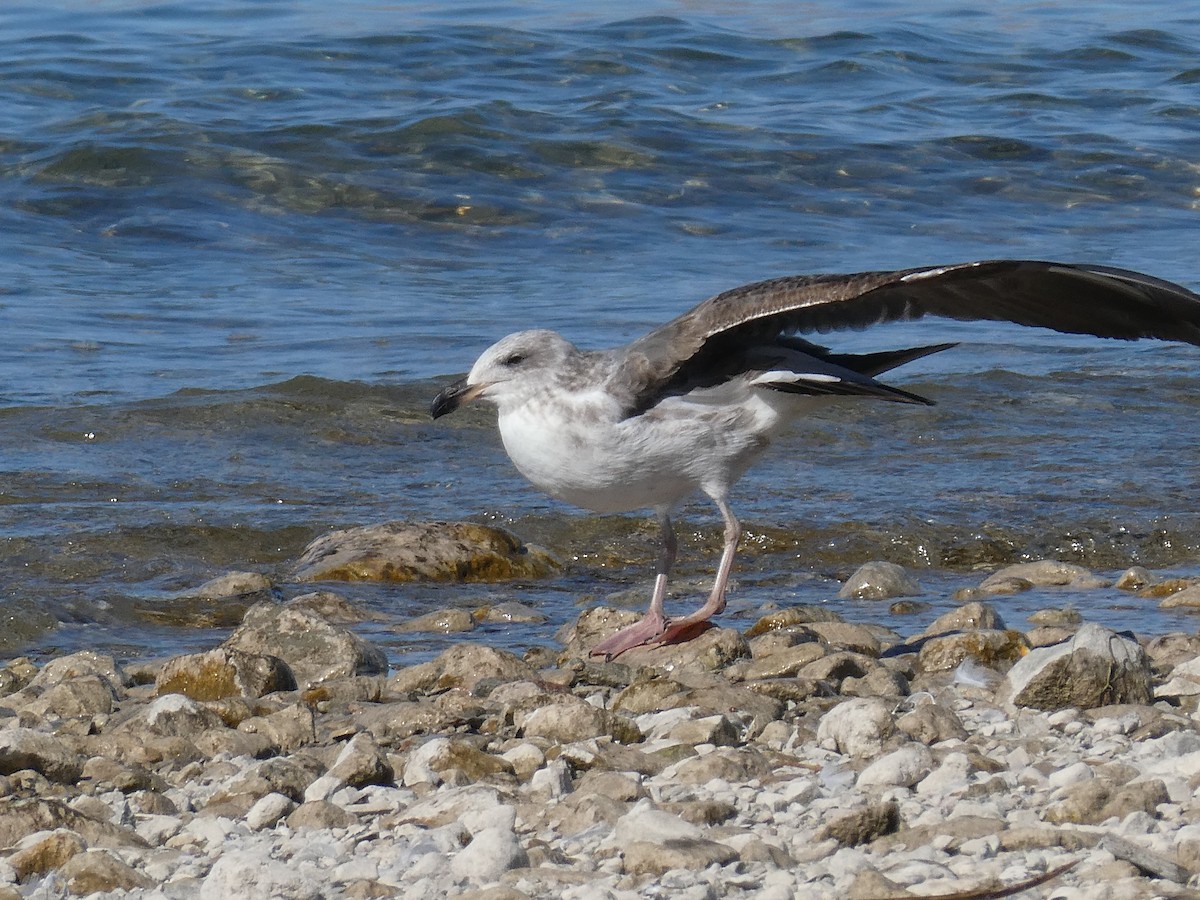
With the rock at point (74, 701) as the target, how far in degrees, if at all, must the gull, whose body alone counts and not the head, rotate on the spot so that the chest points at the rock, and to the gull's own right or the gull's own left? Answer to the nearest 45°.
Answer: approximately 45° to the gull's own left

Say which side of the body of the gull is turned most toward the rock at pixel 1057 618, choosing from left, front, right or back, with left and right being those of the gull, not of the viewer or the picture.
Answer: back

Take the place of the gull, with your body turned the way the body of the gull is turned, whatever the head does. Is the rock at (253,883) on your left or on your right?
on your left

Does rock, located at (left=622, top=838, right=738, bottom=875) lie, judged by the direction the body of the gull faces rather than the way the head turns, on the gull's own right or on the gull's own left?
on the gull's own left

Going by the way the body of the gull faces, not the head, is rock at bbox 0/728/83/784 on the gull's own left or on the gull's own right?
on the gull's own left

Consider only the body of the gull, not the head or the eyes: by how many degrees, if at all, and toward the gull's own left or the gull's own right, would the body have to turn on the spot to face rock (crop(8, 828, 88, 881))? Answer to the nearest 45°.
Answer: approximately 45° to the gull's own left

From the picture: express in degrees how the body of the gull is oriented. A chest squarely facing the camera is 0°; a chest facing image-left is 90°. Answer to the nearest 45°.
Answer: approximately 90°

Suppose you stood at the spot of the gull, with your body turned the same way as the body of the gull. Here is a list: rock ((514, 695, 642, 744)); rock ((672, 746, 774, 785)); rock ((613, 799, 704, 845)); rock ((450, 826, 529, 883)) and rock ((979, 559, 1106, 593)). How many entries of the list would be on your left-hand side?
4

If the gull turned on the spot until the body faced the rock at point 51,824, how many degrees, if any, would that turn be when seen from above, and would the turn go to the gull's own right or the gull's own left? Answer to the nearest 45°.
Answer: approximately 45° to the gull's own left

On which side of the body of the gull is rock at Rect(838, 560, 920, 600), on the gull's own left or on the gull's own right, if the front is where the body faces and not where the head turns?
on the gull's own right

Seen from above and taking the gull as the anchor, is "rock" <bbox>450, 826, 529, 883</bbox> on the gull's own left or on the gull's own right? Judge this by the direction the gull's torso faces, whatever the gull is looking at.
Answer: on the gull's own left

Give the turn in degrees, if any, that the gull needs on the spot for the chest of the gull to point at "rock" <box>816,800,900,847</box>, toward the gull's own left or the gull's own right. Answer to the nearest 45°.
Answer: approximately 90° to the gull's own left

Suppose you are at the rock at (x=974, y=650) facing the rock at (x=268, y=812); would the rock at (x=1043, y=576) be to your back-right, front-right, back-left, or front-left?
back-right
